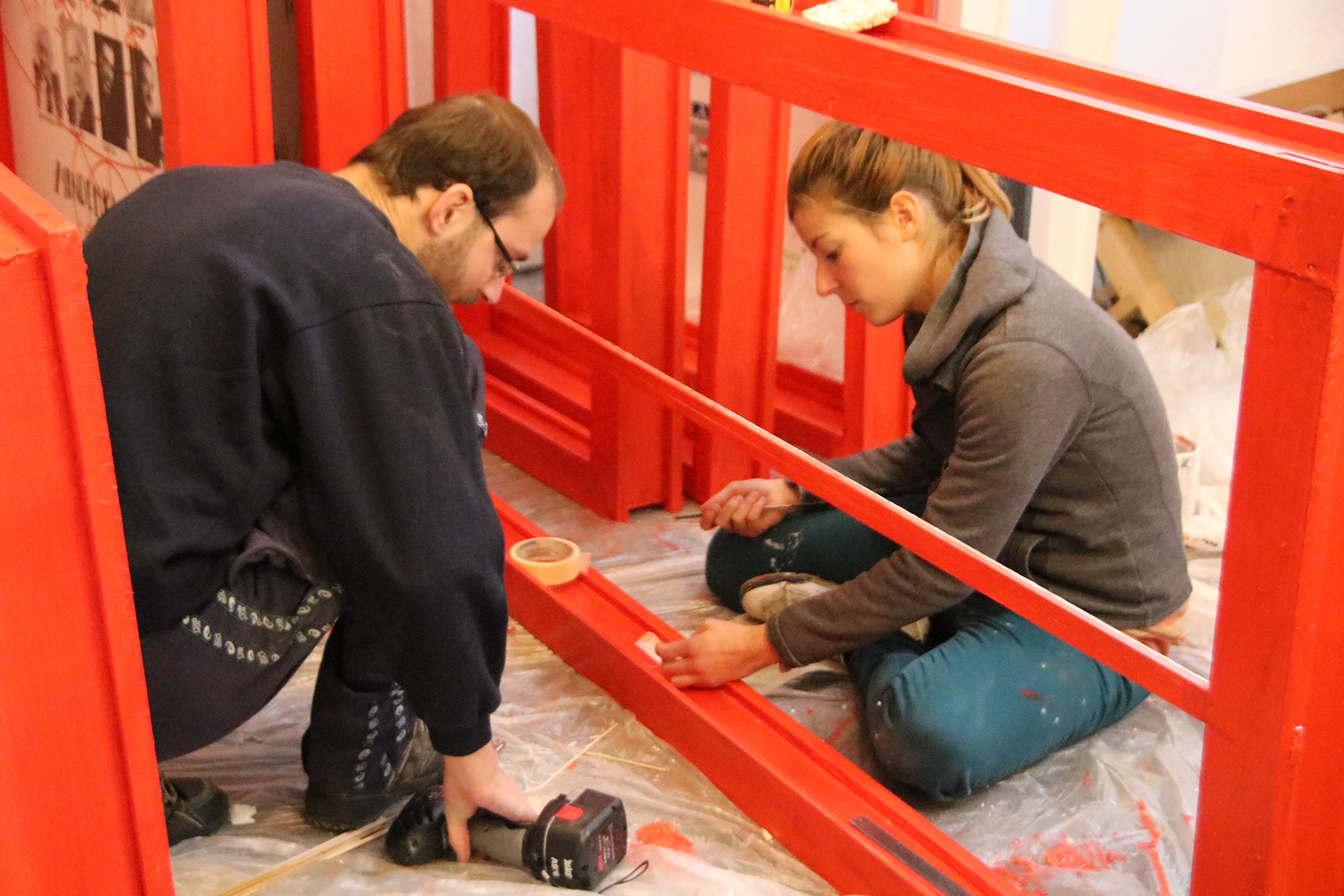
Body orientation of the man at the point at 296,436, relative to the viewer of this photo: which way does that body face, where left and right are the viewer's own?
facing to the right of the viewer

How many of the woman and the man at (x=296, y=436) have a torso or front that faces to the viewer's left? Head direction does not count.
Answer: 1

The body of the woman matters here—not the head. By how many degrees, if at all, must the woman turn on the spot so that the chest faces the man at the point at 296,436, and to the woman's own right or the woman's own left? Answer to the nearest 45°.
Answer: approximately 45° to the woman's own left

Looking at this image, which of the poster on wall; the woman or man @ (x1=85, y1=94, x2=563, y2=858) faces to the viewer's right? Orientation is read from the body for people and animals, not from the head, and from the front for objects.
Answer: the man

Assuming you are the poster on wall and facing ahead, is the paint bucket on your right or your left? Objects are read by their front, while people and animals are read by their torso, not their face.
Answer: on your left

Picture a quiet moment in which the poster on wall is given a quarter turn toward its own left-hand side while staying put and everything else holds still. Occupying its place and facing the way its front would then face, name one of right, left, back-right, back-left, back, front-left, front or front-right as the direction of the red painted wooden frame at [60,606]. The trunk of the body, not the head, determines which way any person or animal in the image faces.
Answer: front-right

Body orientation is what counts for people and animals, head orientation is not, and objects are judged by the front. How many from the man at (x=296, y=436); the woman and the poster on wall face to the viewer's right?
1

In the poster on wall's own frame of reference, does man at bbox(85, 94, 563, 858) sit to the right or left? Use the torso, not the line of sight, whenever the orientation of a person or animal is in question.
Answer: on its left

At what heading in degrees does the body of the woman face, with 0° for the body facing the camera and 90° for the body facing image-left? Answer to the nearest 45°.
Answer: approximately 90°

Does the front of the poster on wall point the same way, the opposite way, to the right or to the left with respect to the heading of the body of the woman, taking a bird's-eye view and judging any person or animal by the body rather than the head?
to the left

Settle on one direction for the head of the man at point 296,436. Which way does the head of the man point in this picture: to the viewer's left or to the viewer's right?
to the viewer's right

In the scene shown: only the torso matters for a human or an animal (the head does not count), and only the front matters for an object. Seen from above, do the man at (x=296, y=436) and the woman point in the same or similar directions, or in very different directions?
very different directions

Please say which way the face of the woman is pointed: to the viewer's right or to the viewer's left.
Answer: to the viewer's left
